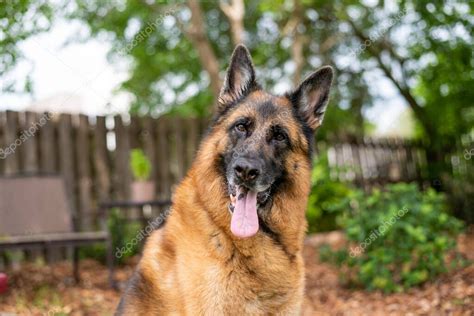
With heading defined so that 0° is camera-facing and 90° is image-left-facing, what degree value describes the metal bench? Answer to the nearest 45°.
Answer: approximately 315°

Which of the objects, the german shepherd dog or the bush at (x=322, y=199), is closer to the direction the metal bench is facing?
the german shepherd dog

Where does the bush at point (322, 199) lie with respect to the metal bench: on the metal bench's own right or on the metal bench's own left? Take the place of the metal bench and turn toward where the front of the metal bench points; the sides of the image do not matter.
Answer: on the metal bench's own left

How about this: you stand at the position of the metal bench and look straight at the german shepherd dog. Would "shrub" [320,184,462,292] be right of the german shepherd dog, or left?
left

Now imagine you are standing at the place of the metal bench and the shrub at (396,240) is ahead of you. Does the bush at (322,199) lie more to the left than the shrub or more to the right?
left

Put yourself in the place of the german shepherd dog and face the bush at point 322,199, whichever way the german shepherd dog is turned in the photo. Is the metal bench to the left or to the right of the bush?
left
